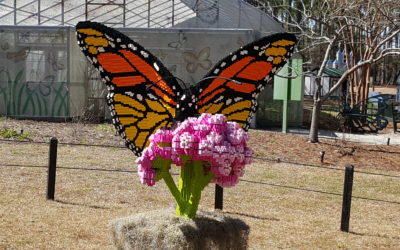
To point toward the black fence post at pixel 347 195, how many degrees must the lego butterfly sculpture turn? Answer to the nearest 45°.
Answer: approximately 135° to its left

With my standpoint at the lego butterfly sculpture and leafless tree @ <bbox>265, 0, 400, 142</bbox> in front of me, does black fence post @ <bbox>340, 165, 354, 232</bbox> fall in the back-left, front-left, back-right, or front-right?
front-right

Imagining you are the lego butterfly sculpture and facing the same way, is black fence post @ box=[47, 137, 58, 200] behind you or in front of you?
behind

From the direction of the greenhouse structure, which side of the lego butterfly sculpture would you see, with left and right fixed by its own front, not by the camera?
back

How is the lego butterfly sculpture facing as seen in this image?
toward the camera

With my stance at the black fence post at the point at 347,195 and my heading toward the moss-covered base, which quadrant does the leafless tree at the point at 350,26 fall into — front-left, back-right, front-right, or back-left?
back-right

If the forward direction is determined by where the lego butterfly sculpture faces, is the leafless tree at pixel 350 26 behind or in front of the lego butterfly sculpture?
behind

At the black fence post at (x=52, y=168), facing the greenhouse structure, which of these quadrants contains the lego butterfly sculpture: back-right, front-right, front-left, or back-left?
back-right
